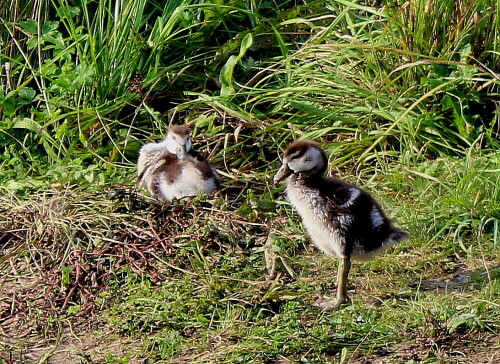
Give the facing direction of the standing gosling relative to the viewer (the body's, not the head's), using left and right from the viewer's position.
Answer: facing to the left of the viewer

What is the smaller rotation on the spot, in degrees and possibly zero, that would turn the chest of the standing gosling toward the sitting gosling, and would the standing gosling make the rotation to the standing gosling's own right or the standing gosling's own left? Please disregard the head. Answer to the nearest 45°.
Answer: approximately 45° to the standing gosling's own right
